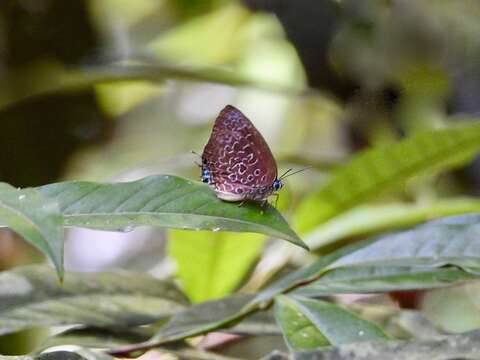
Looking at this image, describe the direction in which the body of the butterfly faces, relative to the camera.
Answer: to the viewer's right
